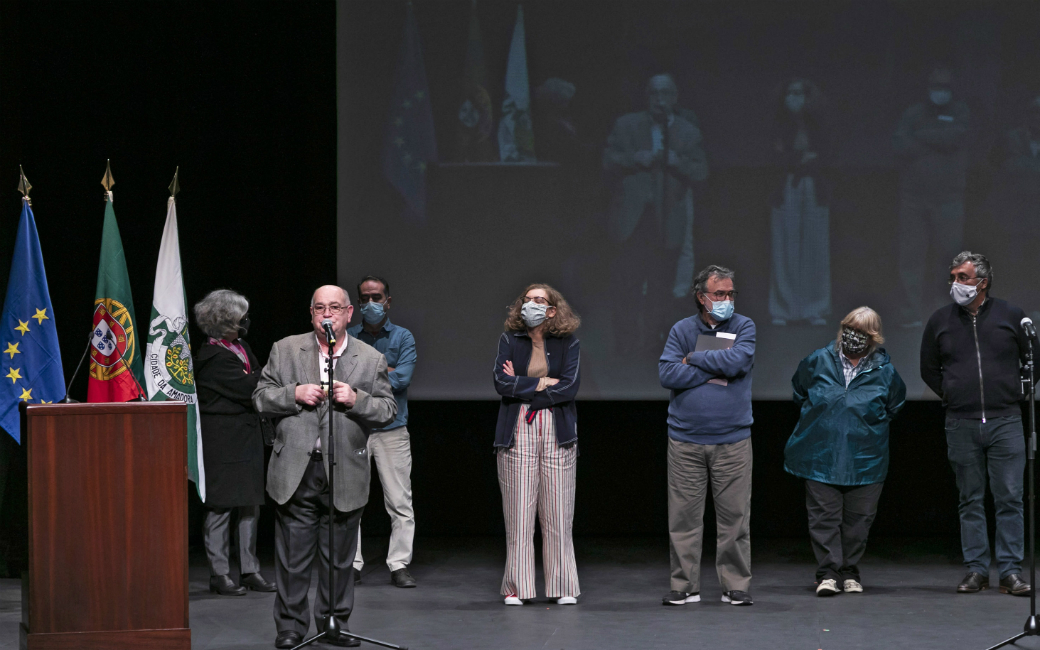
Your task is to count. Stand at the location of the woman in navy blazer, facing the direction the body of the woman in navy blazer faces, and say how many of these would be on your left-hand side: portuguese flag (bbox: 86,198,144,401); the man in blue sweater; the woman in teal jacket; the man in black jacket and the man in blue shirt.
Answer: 3

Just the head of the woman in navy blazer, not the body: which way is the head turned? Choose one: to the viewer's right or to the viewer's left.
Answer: to the viewer's left

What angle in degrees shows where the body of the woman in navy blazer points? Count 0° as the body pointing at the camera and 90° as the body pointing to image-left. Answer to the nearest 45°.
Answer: approximately 0°

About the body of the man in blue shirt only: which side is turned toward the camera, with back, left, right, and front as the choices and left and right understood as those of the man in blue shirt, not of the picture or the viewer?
front

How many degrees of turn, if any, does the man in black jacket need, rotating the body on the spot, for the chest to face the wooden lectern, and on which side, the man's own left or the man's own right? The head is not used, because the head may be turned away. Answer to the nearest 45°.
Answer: approximately 45° to the man's own right

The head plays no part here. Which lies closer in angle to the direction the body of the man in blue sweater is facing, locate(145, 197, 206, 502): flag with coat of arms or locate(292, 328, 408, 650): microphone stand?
the microphone stand

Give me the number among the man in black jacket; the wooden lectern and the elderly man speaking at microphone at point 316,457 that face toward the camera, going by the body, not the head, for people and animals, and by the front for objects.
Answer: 3

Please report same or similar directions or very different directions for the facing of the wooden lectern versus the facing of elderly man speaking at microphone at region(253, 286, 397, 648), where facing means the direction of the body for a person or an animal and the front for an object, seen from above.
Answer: same or similar directions

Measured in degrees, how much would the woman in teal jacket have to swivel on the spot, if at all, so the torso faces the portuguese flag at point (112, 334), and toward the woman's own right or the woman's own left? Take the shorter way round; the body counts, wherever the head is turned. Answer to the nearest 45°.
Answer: approximately 90° to the woman's own right

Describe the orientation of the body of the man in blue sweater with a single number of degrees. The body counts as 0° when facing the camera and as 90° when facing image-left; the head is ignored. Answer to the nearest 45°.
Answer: approximately 0°

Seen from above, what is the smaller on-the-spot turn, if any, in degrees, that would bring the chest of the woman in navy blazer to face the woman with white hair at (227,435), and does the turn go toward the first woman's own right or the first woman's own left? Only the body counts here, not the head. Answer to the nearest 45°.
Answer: approximately 90° to the first woman's own right

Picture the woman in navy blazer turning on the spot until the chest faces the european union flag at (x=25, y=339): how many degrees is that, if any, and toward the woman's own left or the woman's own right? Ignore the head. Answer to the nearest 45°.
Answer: approximately 90° to the woman's own right

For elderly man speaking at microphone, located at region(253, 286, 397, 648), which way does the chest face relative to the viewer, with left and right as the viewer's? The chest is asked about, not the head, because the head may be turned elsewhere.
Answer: facing the viewer

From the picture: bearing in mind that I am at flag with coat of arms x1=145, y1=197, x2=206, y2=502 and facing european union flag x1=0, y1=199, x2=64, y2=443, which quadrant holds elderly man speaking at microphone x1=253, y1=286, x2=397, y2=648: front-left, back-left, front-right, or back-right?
back-left

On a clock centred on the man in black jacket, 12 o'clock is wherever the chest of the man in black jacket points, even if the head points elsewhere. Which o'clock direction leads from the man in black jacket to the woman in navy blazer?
The woman in navy blazer is roughly at 2 o'clock from the man in black jacket.

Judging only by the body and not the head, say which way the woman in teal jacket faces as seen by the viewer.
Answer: toward the camera

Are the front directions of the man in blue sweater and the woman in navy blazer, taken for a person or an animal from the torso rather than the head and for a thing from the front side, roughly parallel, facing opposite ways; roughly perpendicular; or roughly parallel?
roughly parallel
